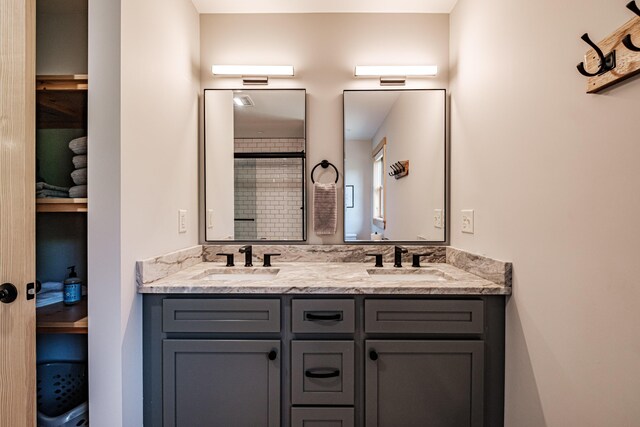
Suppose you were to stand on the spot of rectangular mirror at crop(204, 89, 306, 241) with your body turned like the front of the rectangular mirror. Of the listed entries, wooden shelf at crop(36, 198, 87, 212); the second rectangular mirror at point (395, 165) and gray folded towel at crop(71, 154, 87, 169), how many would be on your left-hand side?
1

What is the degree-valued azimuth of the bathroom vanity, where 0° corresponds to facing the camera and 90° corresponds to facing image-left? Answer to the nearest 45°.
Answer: approximately 0°

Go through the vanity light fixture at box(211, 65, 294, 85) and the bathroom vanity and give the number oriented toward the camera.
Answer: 2

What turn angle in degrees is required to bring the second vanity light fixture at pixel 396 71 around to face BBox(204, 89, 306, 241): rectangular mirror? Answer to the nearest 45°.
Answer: approximately 90° to its right

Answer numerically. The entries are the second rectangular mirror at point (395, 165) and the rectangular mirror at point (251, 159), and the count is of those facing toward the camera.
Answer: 2

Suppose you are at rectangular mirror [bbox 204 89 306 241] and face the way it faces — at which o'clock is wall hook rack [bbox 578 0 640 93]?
The wall hook rack is roughly at 11 o'clock from the rectangular mirror.

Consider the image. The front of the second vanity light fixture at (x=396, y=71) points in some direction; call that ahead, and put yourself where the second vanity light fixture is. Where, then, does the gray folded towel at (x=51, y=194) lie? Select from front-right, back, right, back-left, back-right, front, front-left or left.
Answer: front-right

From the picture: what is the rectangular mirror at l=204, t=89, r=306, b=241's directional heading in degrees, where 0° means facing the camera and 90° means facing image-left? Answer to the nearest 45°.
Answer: approximately 0°
